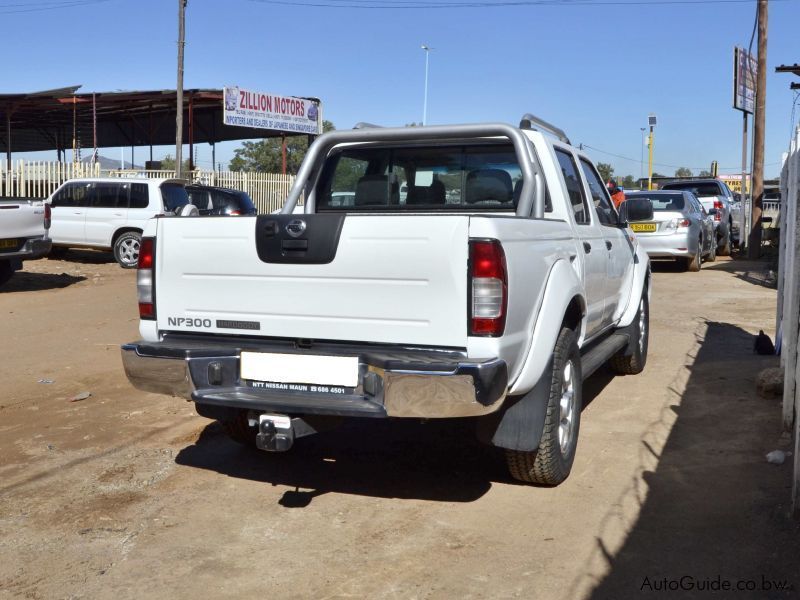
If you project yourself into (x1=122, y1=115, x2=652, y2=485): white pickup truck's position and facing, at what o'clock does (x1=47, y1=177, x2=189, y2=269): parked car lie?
The parked car is roughly at 10 o'clock from the white pickup truck.

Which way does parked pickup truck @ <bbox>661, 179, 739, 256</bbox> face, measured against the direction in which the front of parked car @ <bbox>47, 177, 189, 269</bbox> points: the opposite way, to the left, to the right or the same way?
to the right

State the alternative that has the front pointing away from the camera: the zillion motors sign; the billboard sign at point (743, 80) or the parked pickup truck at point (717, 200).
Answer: the parked pickup truck

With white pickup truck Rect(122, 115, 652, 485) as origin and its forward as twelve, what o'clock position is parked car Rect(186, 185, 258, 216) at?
The parked car is roughly at 10 o'clock from the white pickup truck.

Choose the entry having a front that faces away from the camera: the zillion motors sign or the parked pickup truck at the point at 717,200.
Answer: the parked pickup truck

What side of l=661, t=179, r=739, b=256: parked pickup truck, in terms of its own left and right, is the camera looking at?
back

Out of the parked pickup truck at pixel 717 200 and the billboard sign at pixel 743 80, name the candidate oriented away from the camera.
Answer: the parked pickup truck

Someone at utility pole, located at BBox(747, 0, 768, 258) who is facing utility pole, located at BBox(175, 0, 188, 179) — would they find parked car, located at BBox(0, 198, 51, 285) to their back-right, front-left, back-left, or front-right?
front-left

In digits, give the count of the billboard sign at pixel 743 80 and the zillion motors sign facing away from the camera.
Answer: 0

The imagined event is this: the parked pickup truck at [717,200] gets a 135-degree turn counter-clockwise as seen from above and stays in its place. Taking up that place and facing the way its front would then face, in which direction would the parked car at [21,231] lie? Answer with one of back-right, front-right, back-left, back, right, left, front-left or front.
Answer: front

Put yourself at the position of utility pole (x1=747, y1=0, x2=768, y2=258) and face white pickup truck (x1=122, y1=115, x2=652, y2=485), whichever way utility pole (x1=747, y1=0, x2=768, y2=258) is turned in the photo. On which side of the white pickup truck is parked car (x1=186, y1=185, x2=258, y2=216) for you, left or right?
right

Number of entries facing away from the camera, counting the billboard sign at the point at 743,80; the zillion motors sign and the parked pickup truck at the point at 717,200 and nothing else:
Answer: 1
